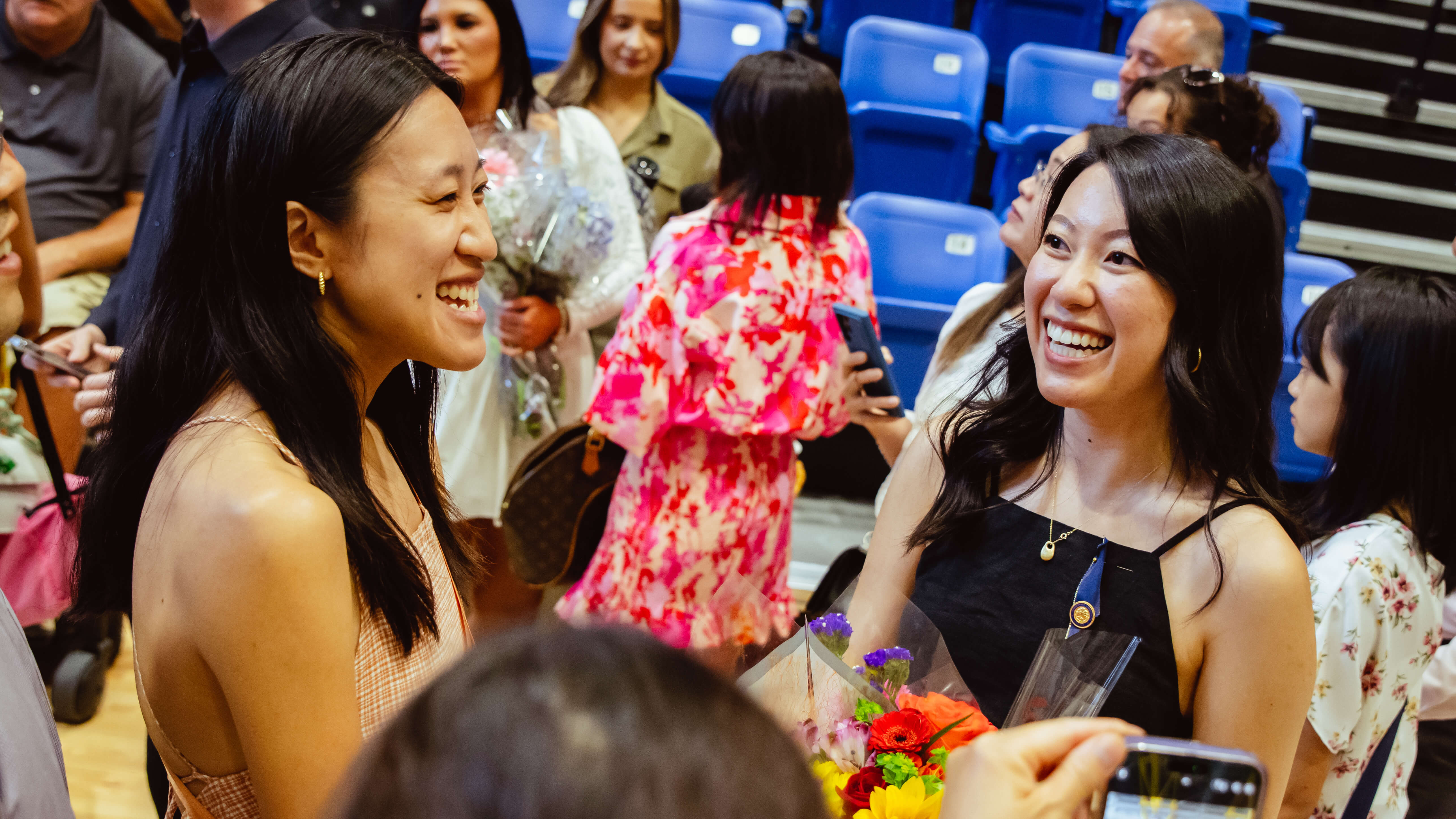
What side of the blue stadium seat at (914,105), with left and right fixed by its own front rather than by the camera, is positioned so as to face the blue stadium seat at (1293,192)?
left

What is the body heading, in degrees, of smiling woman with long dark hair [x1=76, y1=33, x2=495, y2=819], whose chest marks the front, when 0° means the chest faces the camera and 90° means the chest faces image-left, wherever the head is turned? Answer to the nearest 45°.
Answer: approximately 270°

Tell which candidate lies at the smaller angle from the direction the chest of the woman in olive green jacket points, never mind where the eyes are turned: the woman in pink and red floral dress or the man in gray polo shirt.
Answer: the woman in pink and red floral dress

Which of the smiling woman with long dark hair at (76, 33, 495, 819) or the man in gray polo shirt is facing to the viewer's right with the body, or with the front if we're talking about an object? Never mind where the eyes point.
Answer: the smiling woman with long dark hair

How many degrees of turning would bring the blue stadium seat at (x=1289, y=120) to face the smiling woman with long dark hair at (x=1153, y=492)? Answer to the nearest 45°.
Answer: approximately 45° to its left

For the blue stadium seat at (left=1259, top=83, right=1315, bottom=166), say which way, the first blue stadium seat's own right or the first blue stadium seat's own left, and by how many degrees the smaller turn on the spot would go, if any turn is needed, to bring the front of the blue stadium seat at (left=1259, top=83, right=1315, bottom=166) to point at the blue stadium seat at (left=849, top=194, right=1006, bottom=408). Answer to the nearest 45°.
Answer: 0° — it already faces it
